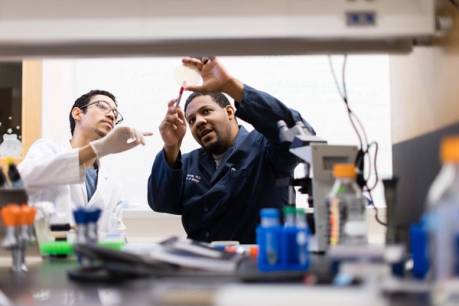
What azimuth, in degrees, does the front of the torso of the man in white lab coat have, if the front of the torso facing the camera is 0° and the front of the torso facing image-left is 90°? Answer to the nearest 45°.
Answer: approximately 315°

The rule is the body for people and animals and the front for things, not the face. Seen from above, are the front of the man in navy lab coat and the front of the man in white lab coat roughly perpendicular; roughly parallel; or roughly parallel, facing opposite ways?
roughly perpendicular

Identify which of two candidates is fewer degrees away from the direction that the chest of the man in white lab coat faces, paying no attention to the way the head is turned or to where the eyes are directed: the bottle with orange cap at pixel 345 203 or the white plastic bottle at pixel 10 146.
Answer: the bottle with orange cap

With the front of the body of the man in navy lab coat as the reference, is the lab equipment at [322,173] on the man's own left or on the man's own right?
on the man's own left

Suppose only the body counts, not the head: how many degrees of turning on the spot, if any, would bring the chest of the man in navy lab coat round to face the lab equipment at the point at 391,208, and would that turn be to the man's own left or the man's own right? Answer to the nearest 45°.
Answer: approximately 45° to the man's own left
